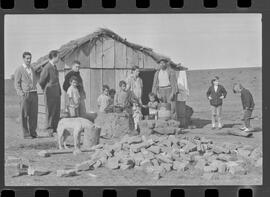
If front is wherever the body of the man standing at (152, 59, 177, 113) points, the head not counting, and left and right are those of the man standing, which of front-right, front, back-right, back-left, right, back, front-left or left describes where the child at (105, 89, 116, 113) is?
right

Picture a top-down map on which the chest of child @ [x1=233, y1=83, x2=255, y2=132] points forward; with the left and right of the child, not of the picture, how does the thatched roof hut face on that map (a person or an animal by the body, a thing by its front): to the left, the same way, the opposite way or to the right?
to the left

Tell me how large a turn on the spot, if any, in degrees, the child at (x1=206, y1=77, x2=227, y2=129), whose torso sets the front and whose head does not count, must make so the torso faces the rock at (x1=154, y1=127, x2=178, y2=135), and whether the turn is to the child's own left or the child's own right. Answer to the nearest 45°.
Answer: approximately 90° to the child's own right

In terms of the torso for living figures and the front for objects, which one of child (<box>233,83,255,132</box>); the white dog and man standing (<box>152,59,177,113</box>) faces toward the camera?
the man standing

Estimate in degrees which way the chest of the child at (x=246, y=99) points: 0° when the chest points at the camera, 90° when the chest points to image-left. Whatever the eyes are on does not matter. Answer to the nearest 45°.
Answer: approximately 90°

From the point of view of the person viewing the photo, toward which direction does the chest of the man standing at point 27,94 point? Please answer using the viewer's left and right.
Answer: facing the viewer and to the right of the viewer

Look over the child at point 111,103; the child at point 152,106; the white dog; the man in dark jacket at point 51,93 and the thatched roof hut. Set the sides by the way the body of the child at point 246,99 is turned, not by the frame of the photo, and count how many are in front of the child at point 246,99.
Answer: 5
